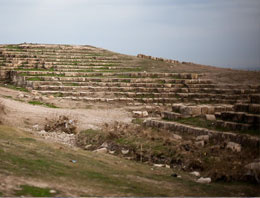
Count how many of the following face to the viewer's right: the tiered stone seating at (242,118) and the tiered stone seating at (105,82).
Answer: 0

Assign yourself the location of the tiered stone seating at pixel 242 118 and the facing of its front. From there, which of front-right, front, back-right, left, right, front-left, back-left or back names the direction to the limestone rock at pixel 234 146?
front-left

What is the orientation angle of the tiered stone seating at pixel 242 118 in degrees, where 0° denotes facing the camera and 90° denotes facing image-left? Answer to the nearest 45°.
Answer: approximately 45°

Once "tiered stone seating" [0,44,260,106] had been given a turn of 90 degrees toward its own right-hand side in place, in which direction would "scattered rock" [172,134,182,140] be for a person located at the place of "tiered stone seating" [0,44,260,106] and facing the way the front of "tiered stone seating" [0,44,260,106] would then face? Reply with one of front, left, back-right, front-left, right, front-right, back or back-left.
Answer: left

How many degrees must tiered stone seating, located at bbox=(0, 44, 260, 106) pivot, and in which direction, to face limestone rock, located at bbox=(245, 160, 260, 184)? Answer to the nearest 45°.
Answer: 0° — it already faces it

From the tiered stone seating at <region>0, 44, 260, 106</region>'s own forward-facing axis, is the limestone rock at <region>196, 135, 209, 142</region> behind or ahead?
ahead

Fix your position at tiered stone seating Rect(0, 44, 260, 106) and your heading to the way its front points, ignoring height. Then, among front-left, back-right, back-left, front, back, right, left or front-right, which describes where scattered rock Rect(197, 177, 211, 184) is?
front

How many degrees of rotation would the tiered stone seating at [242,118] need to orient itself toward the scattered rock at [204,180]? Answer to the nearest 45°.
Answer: approximately 45° to its left

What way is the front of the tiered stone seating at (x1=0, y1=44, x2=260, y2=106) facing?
toward the camera

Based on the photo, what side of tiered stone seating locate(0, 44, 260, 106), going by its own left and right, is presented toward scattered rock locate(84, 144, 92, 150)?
front

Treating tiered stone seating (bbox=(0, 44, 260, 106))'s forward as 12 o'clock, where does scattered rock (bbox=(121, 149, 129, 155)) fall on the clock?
The scattered rock is roughly at 12 o'clock from the tiered stone seating.

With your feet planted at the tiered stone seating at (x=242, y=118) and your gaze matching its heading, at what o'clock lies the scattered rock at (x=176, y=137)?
The scattered rock is roughly at 1 o'clock from the tiered stone seating.

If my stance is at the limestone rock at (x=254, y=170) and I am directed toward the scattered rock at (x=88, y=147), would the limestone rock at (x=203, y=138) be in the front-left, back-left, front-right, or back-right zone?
front-right

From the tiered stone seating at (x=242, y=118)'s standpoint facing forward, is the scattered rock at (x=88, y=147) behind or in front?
in front
